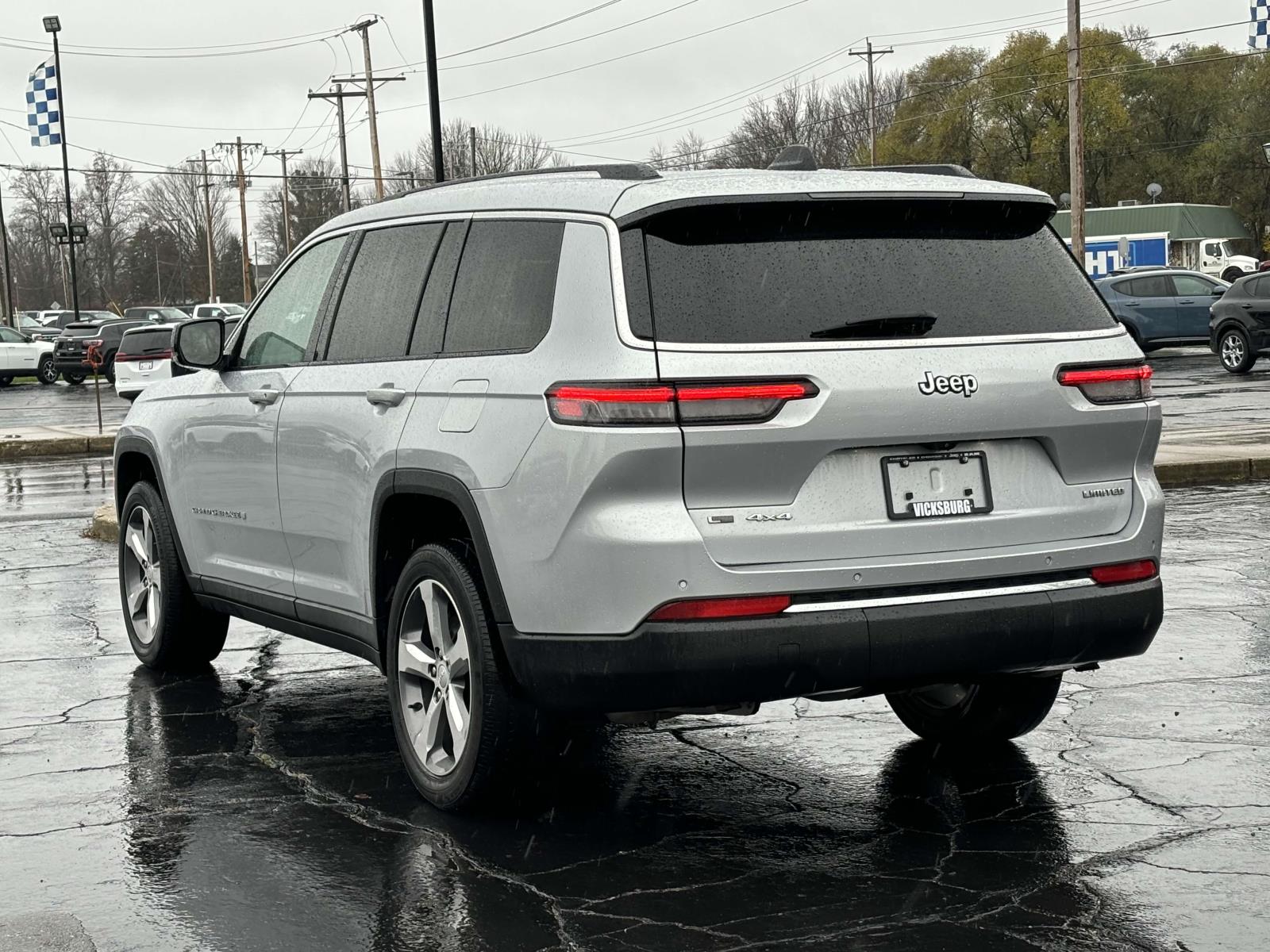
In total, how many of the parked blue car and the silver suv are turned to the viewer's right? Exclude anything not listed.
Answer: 1

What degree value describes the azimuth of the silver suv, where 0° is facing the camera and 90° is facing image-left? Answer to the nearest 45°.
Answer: approximately 135°

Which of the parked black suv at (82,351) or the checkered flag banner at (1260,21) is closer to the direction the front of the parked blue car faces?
the checkered flag banner

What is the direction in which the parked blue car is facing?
to the viewer's right

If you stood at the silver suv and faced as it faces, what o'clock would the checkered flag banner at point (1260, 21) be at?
The checkered flag banner is roughly at 2 o'clock from the silver suv.

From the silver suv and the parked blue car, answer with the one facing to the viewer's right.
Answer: the parked blue car

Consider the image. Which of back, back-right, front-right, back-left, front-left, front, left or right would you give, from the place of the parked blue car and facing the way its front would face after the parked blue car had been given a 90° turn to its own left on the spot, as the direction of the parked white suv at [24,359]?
left
